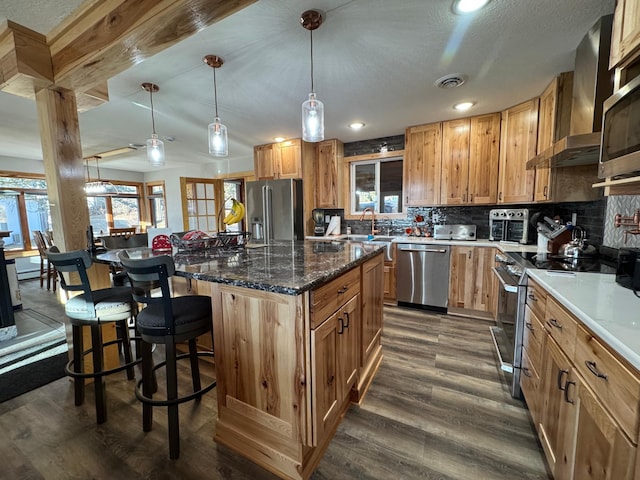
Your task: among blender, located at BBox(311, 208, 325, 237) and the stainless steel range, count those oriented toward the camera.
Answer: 1

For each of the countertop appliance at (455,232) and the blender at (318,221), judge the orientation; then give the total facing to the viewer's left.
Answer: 0

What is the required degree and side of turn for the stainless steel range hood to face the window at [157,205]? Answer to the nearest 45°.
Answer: approximately 45° to its right

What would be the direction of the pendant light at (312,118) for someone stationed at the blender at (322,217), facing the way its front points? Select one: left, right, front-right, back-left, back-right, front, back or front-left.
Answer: front-left

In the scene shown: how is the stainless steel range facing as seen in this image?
to the viewer's left

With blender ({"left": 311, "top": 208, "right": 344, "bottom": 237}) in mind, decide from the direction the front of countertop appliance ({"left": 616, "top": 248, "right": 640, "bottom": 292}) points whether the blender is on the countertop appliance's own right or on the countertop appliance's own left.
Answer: on the countertop appliance's own right

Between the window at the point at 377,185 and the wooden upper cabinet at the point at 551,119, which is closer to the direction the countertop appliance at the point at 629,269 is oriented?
the window

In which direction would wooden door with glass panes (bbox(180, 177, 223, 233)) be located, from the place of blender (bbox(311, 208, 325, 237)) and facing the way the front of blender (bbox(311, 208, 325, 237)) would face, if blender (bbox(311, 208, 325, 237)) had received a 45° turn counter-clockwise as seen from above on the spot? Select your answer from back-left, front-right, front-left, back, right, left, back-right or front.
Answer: back

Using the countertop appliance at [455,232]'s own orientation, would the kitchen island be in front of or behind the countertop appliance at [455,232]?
in front

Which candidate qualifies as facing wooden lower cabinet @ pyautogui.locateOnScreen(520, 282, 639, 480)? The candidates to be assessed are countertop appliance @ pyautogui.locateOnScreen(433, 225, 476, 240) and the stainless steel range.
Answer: the countertop appliance

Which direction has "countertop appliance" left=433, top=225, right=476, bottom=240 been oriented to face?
toward the camera

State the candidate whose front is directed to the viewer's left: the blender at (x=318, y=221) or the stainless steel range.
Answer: the stainless steel range

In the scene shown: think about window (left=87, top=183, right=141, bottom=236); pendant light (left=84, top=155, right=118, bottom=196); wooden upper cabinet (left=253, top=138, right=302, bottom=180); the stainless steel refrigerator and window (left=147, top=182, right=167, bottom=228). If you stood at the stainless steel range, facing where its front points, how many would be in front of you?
5

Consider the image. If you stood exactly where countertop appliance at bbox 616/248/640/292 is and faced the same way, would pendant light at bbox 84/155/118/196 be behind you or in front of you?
in front

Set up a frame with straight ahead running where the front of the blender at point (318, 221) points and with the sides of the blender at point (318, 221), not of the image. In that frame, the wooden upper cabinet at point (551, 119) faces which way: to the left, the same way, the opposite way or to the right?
to the right

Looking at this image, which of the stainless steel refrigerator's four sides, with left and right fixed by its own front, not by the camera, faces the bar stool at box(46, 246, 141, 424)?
front

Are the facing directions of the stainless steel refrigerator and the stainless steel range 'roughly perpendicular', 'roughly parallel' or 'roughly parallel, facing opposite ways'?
roughly perpendicular

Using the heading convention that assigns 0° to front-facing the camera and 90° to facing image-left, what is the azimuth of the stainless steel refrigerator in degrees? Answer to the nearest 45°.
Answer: approximately 45°

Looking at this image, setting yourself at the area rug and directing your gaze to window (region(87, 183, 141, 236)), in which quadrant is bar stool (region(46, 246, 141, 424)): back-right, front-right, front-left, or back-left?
back-right

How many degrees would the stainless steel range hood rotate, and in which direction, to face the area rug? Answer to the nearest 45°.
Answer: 0° — it already faces it
